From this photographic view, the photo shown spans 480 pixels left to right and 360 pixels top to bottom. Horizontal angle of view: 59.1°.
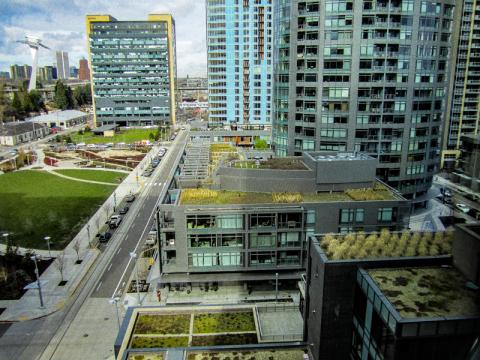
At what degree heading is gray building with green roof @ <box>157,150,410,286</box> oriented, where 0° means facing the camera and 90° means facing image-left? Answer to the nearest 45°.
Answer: approximately 0°

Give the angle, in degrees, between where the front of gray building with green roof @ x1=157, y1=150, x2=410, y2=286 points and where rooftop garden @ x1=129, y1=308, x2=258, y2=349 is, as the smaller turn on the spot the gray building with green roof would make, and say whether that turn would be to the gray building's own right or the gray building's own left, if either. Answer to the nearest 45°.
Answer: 0° — it already faces it
